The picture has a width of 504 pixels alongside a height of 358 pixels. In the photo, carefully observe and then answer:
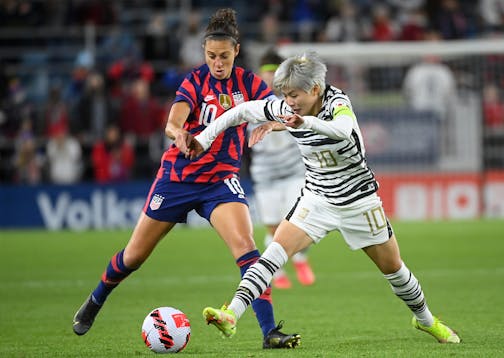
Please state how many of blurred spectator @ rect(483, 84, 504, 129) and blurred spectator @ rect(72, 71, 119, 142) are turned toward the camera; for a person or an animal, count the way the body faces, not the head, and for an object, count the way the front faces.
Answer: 2

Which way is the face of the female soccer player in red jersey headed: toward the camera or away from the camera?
toward the camera

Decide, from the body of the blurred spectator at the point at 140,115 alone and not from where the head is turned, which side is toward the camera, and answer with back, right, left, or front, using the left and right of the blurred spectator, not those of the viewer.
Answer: front

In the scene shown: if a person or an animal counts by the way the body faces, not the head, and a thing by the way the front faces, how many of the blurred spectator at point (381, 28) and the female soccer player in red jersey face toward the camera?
2

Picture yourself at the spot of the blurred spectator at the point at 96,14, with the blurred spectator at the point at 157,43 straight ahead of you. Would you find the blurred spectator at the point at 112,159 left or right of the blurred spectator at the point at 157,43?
right

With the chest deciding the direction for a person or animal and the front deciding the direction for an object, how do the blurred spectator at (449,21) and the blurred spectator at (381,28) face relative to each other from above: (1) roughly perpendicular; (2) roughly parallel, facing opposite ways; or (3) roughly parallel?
roughly parallel

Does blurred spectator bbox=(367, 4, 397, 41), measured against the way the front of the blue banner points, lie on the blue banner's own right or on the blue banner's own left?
on the blue banner's own left

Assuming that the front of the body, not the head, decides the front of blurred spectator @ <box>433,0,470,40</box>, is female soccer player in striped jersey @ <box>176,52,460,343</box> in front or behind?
in front

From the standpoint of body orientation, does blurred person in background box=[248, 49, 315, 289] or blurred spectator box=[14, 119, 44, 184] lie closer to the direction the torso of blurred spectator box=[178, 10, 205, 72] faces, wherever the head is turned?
the blurred person in background

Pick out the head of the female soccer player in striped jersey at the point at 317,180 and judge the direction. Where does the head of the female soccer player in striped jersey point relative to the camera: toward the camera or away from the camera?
toward the camera

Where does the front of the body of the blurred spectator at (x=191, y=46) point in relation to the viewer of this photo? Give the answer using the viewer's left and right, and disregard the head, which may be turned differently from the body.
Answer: facing the viewer

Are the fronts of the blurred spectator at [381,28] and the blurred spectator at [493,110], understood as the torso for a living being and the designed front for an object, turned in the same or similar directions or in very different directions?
same or similar directions
